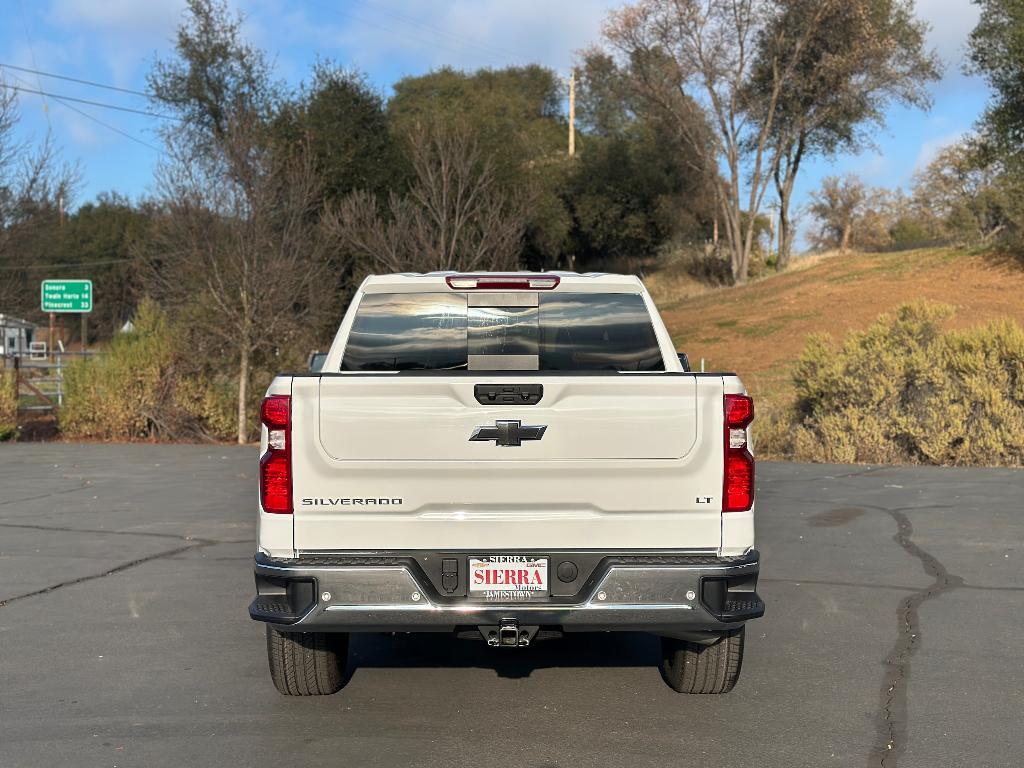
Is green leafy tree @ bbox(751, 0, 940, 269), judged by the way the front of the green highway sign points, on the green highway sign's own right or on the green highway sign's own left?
on the green highway sign's own left

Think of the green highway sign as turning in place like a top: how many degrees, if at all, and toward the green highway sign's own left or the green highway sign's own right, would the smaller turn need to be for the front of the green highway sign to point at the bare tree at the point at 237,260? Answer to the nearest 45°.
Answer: approximately 45° to the green highway sign's own left

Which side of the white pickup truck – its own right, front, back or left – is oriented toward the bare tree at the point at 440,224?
front

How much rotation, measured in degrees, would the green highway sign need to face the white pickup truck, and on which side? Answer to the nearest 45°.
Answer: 0° — it already faces it

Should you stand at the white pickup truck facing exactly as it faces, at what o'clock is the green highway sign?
The green highway sign is roughly at 11 o'clock from the white pickup truck.

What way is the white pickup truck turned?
away from the camera

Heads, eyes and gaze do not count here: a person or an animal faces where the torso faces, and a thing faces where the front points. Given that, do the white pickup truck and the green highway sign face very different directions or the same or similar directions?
very different directions

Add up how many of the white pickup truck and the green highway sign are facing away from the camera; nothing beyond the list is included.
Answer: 1

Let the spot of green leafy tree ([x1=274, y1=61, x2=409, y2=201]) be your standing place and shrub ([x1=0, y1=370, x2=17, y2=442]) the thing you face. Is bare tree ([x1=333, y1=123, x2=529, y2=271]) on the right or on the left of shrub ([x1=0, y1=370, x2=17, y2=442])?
left

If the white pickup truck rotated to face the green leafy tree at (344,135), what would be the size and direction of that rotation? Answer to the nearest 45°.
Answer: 0° — it already faces it

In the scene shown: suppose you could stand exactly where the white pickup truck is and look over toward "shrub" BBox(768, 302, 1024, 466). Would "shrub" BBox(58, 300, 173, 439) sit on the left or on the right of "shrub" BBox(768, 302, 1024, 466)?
left

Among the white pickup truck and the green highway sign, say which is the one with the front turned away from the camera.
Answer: the white pickup truck

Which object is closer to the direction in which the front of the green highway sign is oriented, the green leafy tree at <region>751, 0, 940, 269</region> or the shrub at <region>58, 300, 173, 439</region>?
the shrub

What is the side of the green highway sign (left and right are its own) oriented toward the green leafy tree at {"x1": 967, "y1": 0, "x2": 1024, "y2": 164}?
left

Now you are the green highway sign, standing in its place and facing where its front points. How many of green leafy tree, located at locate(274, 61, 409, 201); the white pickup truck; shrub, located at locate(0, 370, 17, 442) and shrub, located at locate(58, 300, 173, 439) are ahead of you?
3

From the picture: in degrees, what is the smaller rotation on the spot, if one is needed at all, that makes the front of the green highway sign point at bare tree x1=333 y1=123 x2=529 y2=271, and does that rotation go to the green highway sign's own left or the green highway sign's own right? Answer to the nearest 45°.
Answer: approximately 90° to the green highway sign's own left
